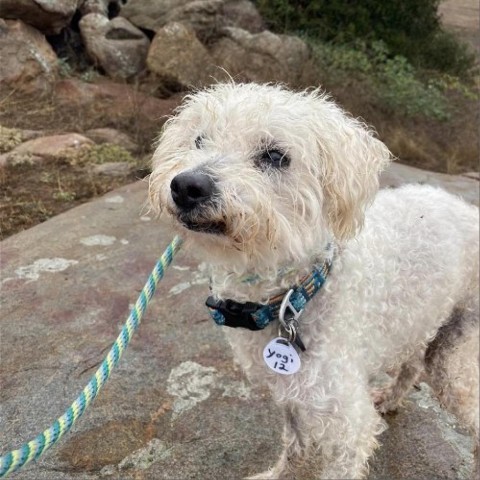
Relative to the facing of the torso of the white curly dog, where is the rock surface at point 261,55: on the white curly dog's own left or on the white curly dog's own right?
on the white curly dog's own right

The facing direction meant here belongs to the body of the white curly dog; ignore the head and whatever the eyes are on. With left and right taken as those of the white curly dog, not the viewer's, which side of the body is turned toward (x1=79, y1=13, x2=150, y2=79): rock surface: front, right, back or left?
right

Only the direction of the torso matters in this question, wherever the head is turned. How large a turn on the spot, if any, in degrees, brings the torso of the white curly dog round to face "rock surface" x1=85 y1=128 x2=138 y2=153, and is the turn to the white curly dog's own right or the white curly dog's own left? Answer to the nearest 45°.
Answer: approximately 90° to the white curly dog's own right

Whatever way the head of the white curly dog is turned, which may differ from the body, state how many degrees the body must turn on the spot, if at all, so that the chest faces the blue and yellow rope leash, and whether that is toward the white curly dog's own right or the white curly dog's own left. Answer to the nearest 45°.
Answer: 0° — it already faces it

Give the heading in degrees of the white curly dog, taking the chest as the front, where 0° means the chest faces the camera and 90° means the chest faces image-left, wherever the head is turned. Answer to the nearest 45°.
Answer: approximately 45°

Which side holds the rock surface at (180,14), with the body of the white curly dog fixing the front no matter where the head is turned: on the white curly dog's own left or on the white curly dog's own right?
on the white curly dog's own right

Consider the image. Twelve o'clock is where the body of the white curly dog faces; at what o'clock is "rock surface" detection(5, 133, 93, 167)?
The rock surface is roughly at 3 o'clock from the white curly dog.

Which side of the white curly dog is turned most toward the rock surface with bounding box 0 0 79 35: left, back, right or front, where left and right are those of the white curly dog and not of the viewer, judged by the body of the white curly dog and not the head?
right

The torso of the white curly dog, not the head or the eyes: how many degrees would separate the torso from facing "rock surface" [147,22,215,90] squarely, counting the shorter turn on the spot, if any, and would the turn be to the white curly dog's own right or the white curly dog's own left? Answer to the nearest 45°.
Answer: approximately 90° to the white curly dog's own right

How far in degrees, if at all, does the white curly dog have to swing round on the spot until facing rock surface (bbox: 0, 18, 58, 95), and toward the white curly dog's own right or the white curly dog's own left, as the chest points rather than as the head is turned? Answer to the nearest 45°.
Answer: approximately 90° to the white curly dog's own right
